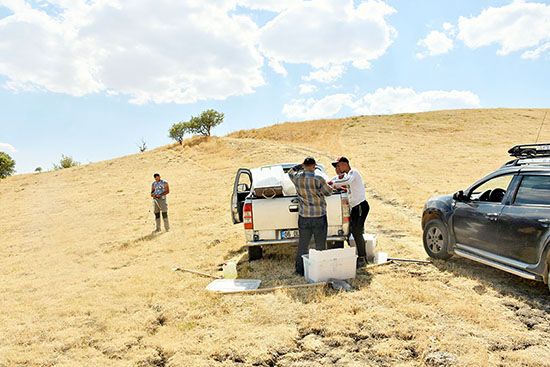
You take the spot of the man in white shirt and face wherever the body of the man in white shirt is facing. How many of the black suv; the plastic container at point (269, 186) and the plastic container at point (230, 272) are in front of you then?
2

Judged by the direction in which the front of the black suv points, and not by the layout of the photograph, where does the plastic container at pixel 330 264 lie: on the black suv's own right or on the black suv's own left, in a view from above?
on the black suv's own left

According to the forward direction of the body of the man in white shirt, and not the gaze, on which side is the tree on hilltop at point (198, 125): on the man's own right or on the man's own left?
on the man's own right

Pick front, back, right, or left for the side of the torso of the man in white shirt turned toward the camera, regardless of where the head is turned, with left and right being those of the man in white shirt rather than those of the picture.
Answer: left

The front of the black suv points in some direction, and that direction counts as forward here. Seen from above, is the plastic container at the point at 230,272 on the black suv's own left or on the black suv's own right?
on the black suv's own left

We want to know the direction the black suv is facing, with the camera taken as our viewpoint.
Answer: facing away from the viewer and to the left of the viewer

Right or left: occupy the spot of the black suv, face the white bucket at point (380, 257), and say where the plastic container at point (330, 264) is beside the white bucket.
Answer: left

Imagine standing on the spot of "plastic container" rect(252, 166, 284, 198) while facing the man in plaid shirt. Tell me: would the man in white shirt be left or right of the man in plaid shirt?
left

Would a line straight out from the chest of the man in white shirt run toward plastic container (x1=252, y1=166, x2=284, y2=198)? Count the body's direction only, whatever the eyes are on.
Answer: yes

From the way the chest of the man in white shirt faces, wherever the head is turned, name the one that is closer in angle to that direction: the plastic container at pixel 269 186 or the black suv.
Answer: the plastic container

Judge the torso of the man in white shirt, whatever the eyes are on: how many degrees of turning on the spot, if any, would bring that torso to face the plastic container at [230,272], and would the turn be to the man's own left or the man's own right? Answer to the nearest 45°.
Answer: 0° — they already face it

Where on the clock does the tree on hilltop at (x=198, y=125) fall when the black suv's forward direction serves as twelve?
The tree on hilltop is roughly at 12 o'clock from the black suv.
